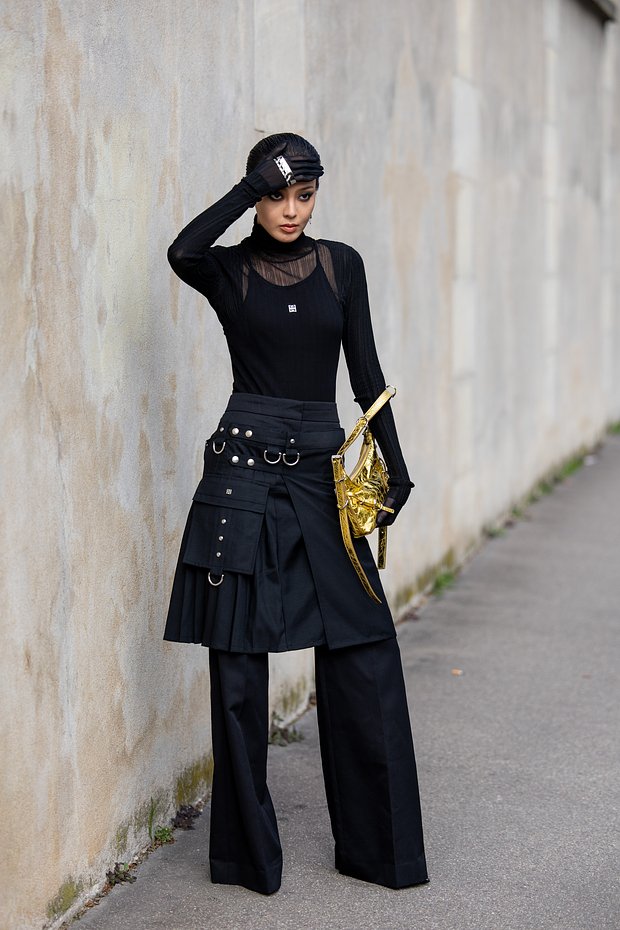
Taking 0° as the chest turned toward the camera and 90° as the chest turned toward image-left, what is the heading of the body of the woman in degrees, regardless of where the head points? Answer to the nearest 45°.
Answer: approximately 0°
